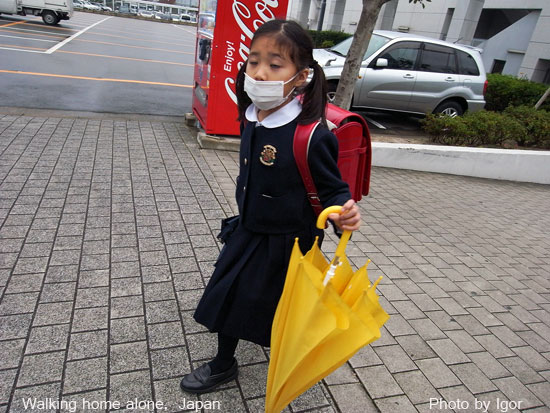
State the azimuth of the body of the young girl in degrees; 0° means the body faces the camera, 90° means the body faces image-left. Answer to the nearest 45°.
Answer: approximately 45°

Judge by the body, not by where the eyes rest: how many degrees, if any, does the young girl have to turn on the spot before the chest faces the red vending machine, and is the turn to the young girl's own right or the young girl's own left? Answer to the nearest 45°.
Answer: approximately 135° to the young girl's own right

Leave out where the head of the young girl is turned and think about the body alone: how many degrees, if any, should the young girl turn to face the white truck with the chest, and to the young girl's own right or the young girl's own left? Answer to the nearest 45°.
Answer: approximately 90° to the young girl's own right

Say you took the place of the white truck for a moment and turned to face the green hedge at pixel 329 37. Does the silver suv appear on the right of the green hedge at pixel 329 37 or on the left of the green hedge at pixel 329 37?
right

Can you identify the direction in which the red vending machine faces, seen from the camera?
facing to the left of the viewer
